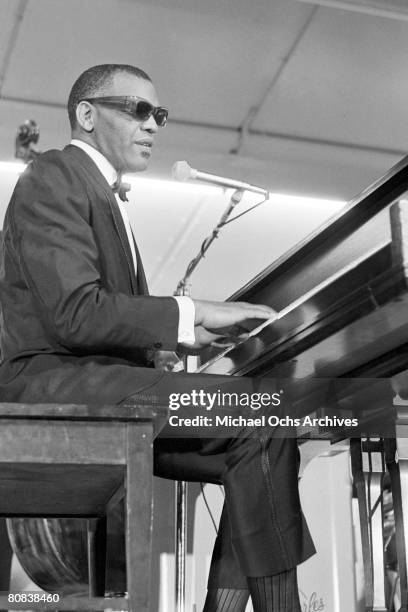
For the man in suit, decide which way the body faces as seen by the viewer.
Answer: to the viewer's right

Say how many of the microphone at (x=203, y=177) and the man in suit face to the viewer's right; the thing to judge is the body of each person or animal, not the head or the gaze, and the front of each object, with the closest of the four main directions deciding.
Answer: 1

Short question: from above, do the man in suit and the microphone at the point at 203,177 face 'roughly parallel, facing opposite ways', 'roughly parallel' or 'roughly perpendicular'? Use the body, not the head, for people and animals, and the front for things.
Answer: roughly parallel, facing opposite ways

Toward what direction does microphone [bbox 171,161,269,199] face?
to the viewer's left
